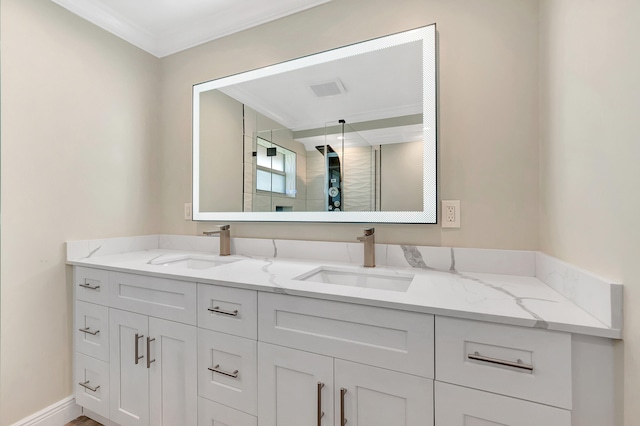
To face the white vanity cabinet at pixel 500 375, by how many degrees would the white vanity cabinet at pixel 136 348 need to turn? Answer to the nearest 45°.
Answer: approximately 90° to its left

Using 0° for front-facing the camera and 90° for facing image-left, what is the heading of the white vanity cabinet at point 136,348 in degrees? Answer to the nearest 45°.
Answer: approximately 45°

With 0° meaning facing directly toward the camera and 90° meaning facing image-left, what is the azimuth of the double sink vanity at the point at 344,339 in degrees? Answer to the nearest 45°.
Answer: approximately 45°
